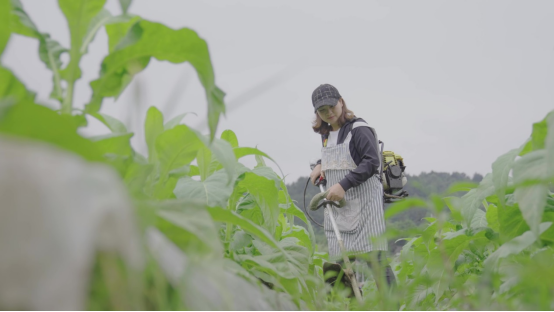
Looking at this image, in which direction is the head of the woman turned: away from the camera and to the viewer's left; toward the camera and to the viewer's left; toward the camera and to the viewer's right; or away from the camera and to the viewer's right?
toward the camera and to the viewer's left

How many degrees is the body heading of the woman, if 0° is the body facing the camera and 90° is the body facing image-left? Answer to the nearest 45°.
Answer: approximately 45°

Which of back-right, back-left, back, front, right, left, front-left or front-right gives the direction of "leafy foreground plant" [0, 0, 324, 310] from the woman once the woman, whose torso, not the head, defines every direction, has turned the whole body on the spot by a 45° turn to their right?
left
